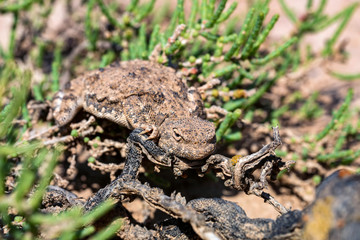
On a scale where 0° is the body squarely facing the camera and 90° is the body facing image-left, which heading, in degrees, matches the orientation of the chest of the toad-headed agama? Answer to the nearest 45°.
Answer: approximately 315°
